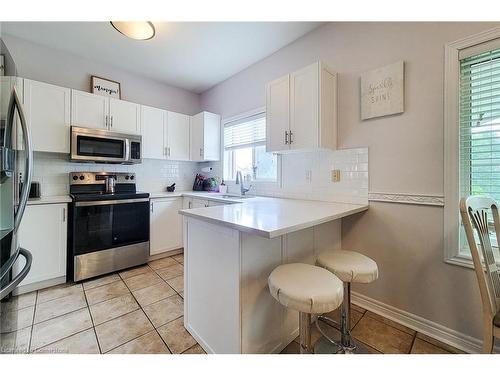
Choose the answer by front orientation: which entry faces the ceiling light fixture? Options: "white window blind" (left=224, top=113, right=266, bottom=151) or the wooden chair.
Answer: the white window blind

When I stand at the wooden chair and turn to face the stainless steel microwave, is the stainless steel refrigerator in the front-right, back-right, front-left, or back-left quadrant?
front-left

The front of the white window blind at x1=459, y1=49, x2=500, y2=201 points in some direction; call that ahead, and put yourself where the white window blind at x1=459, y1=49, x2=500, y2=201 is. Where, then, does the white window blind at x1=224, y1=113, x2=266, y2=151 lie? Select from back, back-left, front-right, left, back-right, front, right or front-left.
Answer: front-right

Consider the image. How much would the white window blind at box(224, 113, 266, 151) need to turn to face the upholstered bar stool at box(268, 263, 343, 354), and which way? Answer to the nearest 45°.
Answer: approximately 45° to its left

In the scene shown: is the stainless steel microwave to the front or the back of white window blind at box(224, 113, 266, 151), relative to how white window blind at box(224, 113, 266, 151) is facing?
to the front

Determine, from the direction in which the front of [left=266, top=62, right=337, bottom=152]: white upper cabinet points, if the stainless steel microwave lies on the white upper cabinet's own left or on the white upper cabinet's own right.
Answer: on the white upper cabinet's own right

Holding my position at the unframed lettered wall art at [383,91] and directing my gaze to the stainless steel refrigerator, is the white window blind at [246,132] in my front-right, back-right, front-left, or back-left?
front-right

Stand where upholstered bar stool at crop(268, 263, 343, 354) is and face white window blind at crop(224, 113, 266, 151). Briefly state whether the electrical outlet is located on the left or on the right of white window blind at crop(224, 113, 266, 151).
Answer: right

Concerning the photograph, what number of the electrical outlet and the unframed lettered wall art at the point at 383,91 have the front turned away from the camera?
0

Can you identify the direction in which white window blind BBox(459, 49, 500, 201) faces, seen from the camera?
facing the viewer and to the left of the viewer

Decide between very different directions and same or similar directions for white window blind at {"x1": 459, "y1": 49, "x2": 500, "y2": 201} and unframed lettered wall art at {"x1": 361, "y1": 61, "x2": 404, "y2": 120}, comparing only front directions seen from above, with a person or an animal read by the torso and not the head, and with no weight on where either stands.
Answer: same or similar directions

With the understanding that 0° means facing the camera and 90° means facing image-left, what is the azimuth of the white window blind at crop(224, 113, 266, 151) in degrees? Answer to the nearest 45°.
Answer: approximately 45°

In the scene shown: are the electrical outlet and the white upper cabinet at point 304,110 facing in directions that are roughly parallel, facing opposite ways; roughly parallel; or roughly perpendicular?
roughly parallel
